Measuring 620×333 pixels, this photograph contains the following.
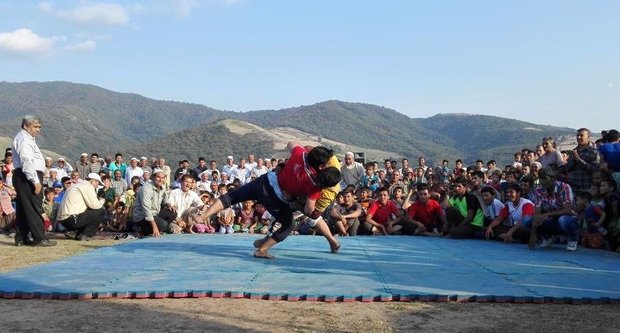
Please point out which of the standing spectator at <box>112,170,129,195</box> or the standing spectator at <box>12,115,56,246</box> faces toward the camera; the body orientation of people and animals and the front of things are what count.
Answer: the standing spectator at <box>112,170,129,195</box>

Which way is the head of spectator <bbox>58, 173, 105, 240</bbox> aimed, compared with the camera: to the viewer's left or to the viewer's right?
to the viewer's right

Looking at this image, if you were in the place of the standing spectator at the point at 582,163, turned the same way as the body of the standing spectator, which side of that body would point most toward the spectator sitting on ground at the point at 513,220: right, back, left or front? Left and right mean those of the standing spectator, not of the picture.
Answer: front

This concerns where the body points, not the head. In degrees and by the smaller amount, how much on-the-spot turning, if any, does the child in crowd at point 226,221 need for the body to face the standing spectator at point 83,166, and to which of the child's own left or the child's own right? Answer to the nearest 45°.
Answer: approximately 135° to the child's own right

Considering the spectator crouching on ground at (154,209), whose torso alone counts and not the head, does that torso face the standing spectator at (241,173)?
no

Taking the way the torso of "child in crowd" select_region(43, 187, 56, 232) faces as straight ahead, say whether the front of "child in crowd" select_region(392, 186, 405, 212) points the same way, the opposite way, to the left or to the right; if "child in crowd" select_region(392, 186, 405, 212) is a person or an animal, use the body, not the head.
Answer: to the right

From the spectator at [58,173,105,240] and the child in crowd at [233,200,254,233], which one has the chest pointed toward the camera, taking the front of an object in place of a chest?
the child in crowd

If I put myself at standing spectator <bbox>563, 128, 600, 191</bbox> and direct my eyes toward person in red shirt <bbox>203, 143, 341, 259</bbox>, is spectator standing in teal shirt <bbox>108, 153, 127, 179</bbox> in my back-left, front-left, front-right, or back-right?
front-right

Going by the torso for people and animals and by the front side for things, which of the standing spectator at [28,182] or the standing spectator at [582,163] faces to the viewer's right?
the standing spectator at [28,182]

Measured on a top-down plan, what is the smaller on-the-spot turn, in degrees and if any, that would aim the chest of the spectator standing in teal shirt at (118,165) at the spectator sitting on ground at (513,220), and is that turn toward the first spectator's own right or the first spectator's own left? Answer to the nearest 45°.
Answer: approximately 45° to the first spectator's own left

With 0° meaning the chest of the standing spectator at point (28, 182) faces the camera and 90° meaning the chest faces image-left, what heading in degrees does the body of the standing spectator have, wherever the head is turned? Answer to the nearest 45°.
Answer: approximately 270°

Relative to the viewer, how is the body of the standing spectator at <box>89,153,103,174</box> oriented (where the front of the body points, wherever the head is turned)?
toward the camera

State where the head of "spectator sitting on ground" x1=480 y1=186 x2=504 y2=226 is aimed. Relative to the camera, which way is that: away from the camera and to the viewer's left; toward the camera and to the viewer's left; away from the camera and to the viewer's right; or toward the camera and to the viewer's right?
toward the camera and to the viewer's left

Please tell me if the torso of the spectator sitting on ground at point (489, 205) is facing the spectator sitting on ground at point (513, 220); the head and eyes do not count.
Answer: no

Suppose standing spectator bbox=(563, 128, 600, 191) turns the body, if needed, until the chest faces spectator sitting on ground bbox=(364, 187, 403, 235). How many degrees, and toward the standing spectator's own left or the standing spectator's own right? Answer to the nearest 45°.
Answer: approximately 45° to the standing spectator's own right

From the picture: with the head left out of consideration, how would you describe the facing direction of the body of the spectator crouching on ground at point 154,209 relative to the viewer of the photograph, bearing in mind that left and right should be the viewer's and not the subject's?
facing the viewer and to the right of the viewer

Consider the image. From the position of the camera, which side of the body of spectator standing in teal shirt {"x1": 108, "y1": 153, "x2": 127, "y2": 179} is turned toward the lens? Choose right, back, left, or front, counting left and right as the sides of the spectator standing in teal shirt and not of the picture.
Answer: front
